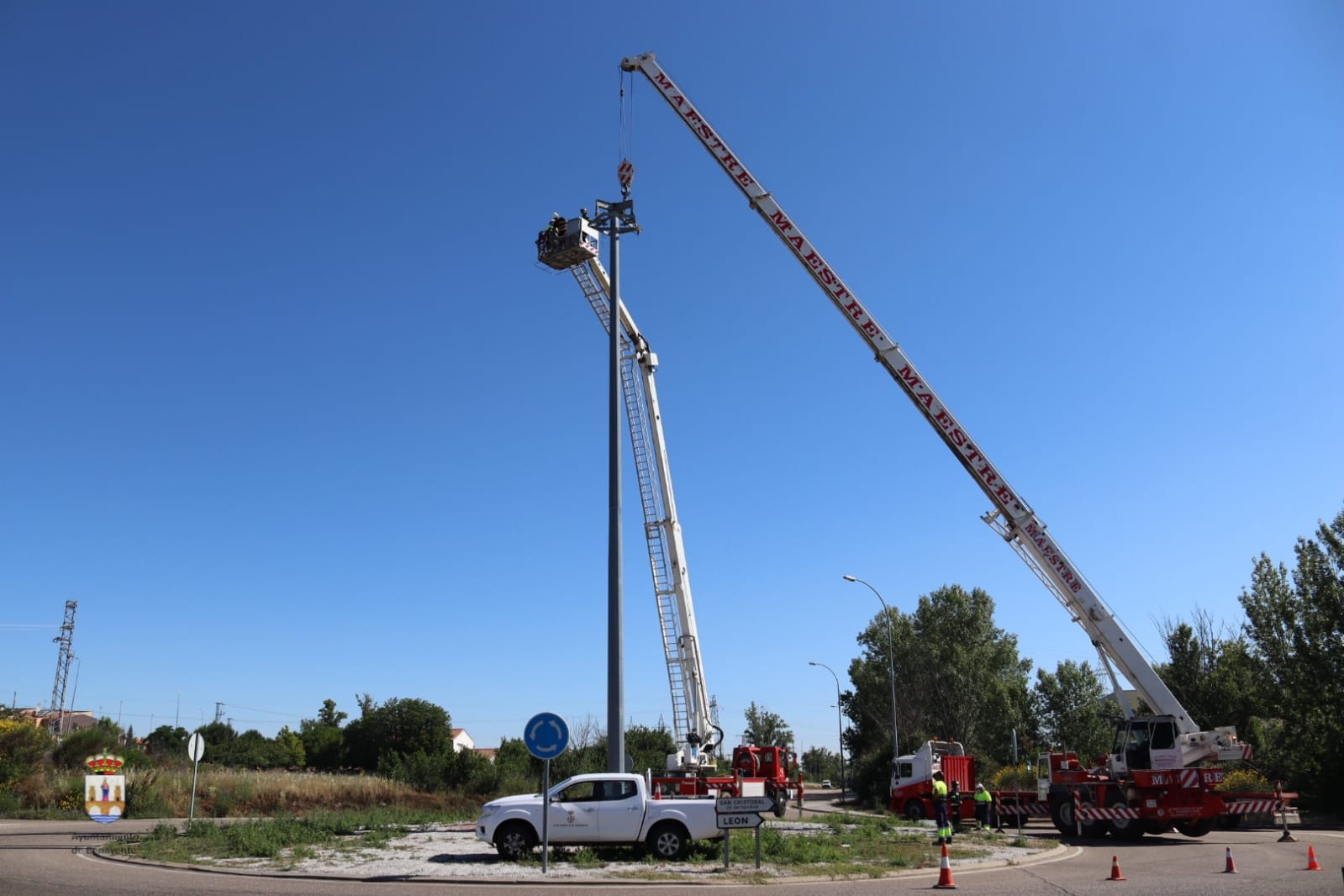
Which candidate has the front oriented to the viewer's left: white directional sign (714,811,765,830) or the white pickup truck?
the white pickup truck

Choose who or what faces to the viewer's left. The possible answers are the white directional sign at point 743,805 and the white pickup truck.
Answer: the white pickup truck

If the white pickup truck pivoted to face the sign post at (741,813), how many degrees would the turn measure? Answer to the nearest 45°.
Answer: approximately 135° to its left

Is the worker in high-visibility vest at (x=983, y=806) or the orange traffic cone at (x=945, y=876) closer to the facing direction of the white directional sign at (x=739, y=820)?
the orange traffic cone

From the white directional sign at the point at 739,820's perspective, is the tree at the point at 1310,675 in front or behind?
behind

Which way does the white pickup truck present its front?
to the viewer's left

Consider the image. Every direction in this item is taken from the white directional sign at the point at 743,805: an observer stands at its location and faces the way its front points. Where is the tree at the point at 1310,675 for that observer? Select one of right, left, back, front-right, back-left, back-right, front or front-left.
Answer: back-left

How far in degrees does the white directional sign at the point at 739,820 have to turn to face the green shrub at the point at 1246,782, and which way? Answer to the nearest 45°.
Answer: approximately 135° to its left

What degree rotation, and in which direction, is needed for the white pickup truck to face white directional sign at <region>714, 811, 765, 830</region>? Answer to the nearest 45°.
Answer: approximately 135° to its left

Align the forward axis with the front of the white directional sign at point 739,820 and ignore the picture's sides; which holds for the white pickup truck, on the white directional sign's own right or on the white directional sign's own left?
on the white directional sign's own right

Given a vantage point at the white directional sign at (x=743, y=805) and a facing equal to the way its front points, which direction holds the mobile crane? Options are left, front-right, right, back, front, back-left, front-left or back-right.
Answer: back-left
